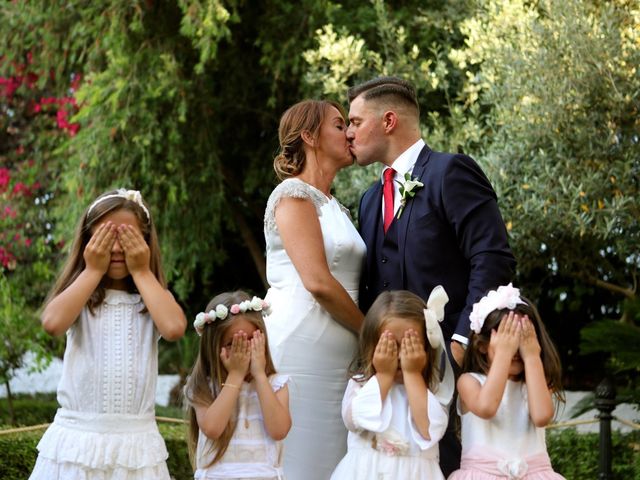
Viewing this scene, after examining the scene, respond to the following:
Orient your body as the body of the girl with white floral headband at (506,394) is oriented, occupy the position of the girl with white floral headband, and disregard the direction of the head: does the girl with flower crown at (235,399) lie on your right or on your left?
on your right

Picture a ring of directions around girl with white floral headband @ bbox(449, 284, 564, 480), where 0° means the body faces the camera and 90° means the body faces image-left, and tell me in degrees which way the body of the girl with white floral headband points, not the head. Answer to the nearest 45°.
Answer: approximately 0°

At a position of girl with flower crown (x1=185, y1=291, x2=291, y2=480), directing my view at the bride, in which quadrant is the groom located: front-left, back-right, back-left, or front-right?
front-right

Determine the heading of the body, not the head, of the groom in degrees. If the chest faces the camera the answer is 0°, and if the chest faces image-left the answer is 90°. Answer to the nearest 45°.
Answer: approximately 45°

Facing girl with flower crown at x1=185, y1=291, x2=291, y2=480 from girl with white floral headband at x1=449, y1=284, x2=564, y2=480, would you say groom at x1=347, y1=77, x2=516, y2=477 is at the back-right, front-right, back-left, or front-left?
front-right

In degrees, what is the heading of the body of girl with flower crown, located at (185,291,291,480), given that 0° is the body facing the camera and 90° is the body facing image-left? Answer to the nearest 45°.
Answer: approximately 0°

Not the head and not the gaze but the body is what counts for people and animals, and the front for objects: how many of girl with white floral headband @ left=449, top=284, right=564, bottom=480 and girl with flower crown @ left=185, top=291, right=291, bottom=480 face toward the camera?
2

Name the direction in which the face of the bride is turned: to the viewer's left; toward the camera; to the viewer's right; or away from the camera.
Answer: to the viewer's right

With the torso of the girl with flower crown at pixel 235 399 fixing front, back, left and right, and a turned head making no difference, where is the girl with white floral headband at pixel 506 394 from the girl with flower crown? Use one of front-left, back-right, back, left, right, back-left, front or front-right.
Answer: left

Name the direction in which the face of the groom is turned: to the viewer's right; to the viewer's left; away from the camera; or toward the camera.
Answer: to the viewer's left
